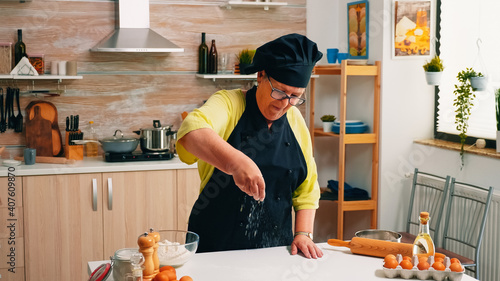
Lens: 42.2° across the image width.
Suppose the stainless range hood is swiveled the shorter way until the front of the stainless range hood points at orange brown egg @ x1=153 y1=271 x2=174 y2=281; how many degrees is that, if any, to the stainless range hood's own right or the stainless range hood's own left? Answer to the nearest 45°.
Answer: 0° — it already faces it

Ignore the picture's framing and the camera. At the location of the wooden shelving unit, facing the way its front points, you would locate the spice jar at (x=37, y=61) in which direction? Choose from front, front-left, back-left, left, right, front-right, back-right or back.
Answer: front-right

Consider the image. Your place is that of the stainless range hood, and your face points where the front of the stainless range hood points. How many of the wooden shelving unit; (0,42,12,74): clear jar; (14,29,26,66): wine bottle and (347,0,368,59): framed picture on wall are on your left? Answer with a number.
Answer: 2

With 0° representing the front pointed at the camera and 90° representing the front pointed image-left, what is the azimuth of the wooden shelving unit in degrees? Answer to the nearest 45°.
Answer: approximately 45°

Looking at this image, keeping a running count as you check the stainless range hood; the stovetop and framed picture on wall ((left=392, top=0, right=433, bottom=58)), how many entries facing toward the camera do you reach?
3
